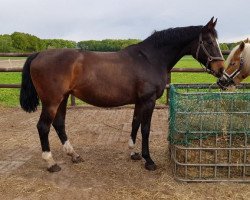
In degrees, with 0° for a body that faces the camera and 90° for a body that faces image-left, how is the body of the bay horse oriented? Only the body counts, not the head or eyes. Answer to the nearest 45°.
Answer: approximately 270°

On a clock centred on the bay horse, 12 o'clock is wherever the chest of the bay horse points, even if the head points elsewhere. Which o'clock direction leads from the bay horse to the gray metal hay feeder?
The gray metal hay feeder is roughly at 1 o'clock from the bay horse.
